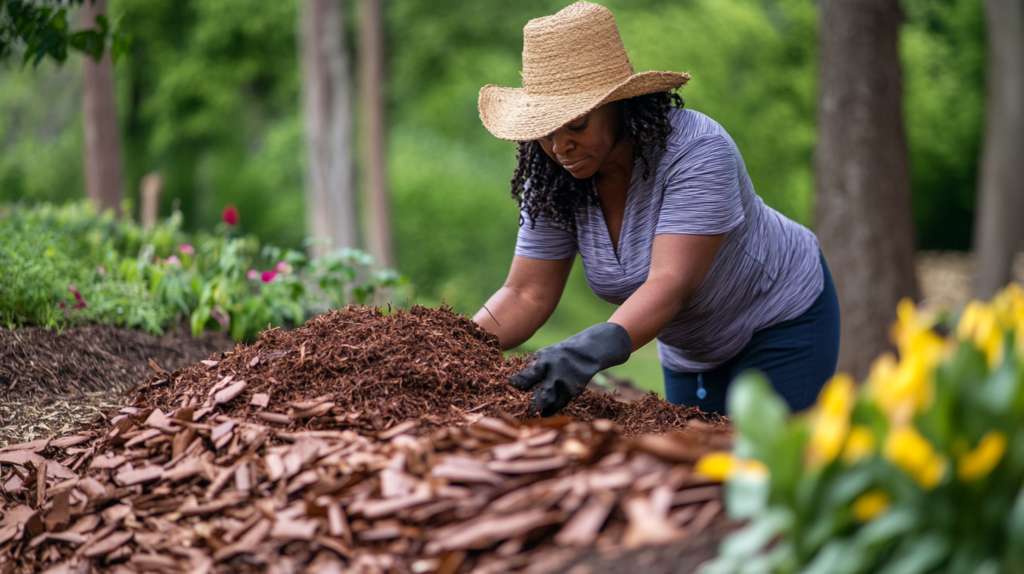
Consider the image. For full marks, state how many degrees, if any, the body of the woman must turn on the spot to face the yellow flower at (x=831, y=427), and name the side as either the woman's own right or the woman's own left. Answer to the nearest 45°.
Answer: approximately 45° to the woman's own left

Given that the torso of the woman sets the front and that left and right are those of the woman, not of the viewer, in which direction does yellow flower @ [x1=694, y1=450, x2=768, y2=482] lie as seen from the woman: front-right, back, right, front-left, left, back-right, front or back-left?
front-left

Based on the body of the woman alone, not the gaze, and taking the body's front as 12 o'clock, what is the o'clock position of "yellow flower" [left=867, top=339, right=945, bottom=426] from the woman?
The yellow flower is roughly at 10 o'clock from the woman.

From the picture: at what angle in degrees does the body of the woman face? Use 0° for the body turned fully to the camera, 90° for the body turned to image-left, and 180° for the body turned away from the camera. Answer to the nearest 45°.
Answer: approximately 45°

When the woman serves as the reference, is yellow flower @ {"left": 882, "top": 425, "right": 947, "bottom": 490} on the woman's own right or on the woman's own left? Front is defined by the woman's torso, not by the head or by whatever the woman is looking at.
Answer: on the woman's own left

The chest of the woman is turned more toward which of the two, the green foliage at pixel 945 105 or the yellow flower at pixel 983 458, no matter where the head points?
the yellow flower

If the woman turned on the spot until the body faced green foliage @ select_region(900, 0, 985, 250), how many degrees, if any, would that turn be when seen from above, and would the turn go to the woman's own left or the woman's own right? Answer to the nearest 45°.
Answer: approximately 135° to the woman's own right

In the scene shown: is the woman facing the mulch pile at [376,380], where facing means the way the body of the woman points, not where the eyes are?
yes

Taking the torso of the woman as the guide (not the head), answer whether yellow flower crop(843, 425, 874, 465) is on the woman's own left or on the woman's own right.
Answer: on the woman's own left

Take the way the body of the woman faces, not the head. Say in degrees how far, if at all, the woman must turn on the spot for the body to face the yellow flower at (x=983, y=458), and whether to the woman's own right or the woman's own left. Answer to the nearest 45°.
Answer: approximately 45° to the woman's own left
